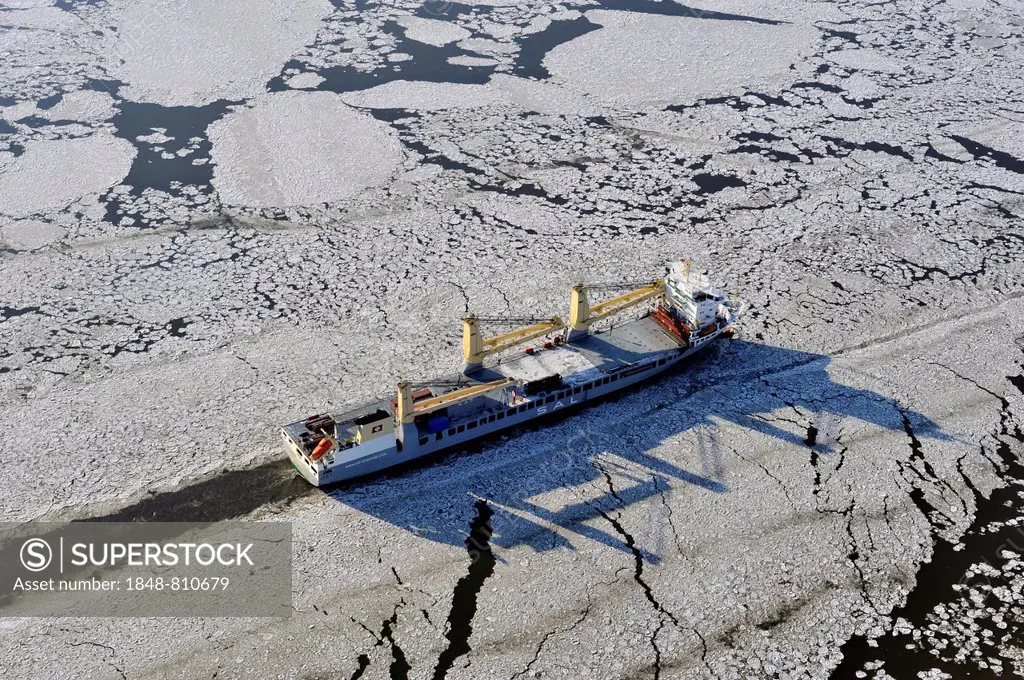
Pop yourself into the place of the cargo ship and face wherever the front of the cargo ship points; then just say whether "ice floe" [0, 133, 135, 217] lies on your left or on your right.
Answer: on your left

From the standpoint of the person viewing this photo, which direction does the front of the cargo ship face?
facing away from the viewer and to the right of the viewer

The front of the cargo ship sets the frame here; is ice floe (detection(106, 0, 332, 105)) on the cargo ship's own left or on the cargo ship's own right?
on the cargo ship's own left

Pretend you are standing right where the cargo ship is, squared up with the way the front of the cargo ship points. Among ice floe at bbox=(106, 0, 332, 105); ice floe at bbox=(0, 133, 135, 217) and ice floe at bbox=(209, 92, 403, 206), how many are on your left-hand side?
3

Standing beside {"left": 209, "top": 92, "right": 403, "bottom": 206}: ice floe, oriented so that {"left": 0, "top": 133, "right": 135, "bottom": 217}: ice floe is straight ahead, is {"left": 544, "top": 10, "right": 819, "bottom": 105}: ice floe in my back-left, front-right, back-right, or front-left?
back-right

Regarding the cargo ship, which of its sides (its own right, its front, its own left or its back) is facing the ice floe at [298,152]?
left

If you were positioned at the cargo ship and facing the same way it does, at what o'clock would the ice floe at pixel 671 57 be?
The ice floe is roughly at 11 o'clock from the cargo ship.
